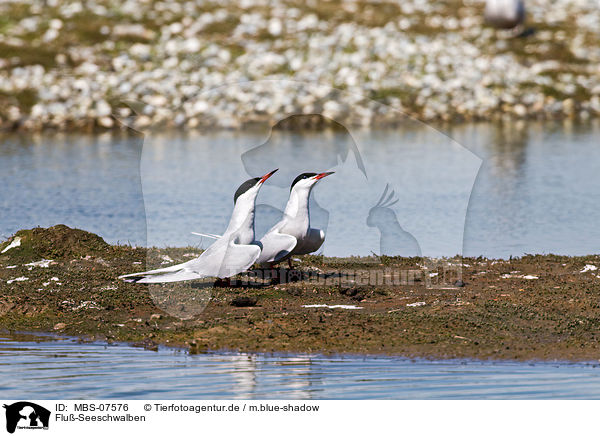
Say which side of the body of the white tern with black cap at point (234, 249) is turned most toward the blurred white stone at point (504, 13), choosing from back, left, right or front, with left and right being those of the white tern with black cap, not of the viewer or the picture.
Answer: left

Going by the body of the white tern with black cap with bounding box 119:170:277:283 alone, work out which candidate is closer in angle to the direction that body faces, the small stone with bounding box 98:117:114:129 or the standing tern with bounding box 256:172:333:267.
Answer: the standing tern

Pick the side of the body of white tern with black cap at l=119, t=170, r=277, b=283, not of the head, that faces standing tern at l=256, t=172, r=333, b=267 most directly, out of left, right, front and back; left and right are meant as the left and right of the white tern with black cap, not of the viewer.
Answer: front

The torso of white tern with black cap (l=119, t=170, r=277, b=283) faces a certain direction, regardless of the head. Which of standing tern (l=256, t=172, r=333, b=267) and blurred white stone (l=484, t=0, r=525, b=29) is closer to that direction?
the standing tern

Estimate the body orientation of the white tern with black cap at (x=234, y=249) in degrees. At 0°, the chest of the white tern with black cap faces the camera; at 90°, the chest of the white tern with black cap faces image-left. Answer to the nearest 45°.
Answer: approximately 270°

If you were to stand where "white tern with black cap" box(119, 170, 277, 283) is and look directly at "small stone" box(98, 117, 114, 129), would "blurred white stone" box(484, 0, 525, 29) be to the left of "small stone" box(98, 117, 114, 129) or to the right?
right
